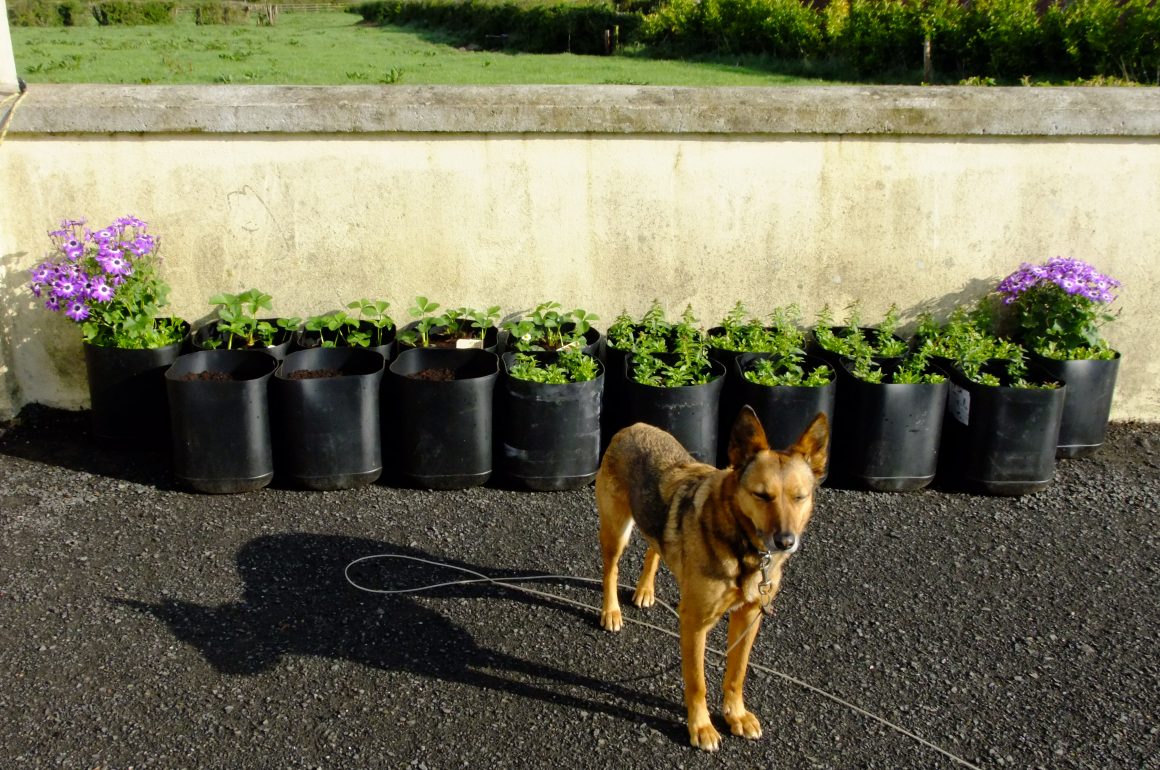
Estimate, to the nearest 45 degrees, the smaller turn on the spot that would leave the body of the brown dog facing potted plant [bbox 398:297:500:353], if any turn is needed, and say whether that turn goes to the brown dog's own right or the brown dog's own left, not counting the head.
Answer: approximately 180°

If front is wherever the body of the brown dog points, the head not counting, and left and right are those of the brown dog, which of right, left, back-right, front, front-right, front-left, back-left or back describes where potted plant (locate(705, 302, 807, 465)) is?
back-left

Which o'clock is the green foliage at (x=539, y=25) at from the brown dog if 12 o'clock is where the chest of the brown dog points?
The green foliage is roughly at 7 o'clock from the brown dog.

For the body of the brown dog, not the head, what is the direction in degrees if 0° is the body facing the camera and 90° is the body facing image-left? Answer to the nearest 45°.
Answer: approximately 315°

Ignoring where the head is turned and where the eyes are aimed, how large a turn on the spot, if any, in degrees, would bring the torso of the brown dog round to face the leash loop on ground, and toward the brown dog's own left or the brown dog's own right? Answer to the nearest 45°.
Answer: approximately 180°

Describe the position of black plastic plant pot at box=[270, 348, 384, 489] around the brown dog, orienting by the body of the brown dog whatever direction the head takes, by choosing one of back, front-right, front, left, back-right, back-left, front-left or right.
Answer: back

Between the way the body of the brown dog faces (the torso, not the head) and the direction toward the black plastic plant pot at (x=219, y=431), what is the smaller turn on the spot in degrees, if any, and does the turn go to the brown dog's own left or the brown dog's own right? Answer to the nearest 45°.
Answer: approximately 180°

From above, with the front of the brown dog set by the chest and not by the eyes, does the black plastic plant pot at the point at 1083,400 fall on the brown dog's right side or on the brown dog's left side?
on the brown dog's left side

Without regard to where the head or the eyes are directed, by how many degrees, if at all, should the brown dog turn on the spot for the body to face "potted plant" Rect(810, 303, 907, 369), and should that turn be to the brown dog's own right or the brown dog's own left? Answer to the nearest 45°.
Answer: approximately 135° to the brown dog's own left

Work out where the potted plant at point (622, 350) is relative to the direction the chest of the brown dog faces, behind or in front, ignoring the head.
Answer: behind

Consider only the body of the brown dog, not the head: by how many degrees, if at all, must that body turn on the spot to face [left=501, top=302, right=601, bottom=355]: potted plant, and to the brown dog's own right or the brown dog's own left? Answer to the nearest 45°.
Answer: approximately 135° to the brown dog's own left

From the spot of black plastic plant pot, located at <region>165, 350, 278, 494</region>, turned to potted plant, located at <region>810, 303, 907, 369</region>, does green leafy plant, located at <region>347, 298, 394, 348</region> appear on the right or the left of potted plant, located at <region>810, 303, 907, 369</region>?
left

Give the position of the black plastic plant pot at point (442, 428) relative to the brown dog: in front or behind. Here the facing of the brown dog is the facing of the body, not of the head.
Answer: behind
